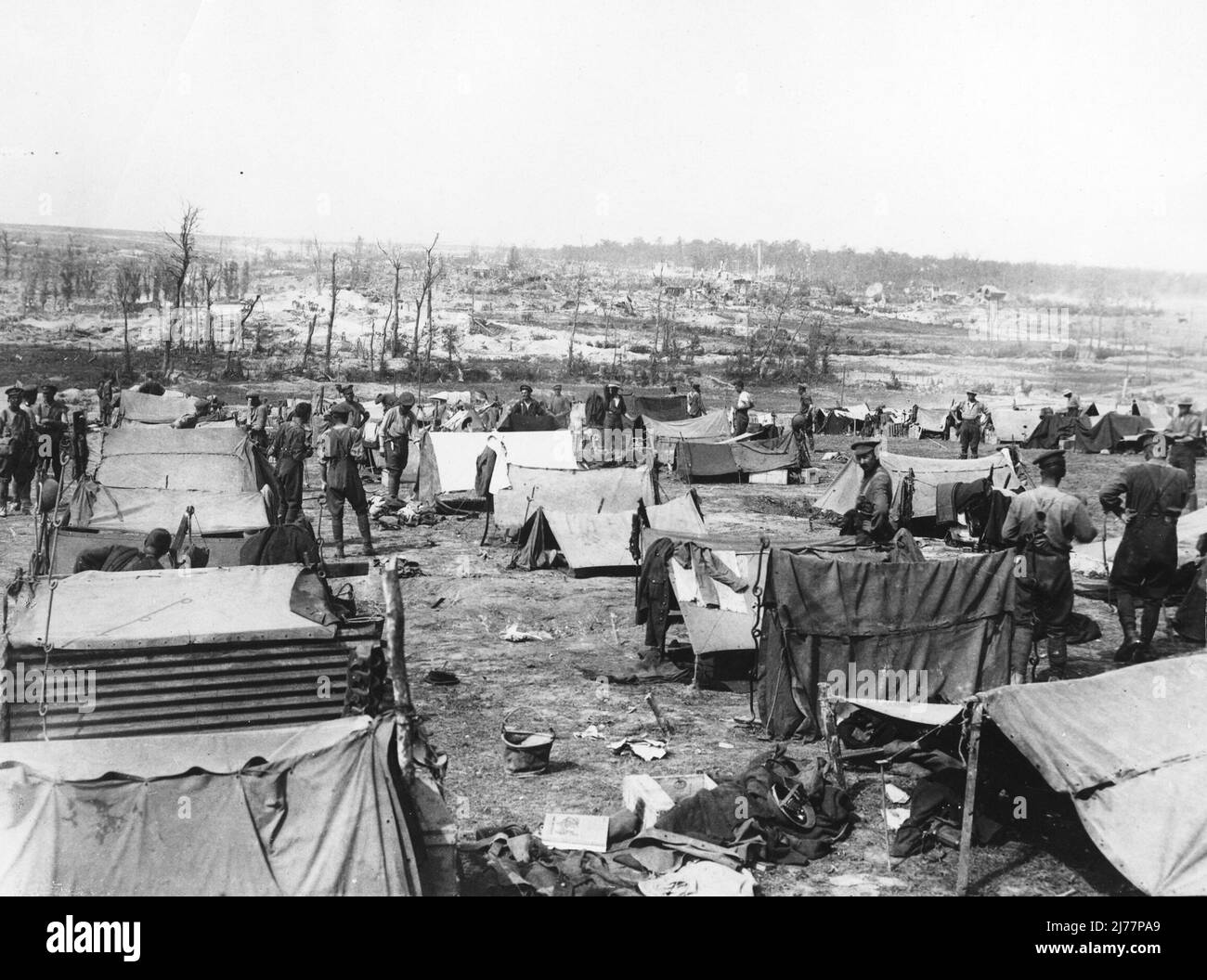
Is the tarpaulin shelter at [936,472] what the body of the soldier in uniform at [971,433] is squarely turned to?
yes

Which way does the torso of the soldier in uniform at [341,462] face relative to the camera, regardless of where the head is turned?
away from the camera

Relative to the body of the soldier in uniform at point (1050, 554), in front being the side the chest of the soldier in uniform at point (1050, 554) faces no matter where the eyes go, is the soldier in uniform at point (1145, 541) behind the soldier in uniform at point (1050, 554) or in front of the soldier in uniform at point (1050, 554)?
in front

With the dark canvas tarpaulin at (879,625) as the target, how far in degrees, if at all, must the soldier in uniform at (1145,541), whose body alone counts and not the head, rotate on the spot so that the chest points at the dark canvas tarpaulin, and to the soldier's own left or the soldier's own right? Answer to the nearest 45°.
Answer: approximately 135° to the soldier's own left

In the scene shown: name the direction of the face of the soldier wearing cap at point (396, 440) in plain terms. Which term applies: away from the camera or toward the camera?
toward the camera

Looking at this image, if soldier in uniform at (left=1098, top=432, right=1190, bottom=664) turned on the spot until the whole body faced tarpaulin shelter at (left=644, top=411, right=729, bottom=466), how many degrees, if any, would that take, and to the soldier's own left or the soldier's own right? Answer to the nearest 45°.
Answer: approximately 45° to the soldier's own left

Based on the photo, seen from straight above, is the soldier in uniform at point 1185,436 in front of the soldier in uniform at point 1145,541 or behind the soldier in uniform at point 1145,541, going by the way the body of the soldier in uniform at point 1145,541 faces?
in front

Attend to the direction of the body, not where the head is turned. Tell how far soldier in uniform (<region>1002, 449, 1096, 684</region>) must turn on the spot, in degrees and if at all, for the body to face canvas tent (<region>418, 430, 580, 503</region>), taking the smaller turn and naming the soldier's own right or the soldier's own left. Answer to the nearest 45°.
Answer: approximately 45° to the soldier's own left

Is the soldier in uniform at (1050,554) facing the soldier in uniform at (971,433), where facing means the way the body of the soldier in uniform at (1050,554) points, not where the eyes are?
yes

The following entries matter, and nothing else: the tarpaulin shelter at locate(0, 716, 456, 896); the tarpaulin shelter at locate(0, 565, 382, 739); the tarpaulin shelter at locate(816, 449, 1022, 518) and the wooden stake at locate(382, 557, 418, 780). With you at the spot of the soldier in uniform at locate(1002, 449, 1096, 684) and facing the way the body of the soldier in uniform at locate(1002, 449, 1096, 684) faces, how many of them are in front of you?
1

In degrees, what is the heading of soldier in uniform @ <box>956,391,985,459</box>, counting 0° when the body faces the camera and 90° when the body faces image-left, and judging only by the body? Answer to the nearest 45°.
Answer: approximately 0°

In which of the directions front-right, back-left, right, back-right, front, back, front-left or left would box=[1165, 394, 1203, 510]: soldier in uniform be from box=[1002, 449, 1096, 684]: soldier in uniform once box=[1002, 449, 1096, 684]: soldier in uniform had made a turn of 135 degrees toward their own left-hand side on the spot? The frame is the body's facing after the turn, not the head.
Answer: back-right

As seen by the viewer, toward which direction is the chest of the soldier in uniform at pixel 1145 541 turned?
away from the camera
